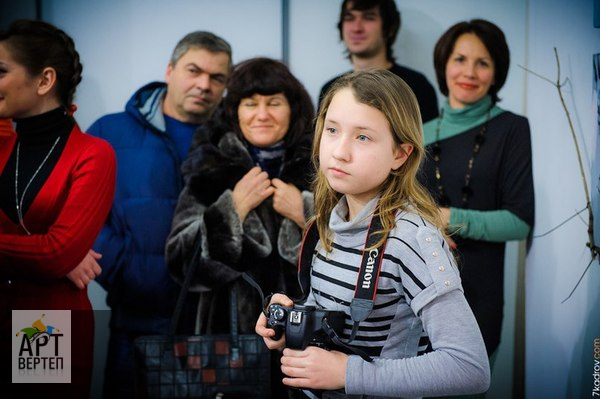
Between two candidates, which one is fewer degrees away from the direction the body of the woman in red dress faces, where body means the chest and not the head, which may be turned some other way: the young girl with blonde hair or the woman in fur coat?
the young girl with blonde hair

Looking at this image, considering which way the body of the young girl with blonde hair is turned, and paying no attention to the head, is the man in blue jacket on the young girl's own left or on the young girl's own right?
on the young girl's own right

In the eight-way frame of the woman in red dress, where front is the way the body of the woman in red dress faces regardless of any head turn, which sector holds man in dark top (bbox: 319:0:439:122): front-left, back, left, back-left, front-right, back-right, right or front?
back-left

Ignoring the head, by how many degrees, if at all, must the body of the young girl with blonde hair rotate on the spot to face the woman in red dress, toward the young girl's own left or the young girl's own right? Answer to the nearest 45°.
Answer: approximately 90° to the young girl's own right
